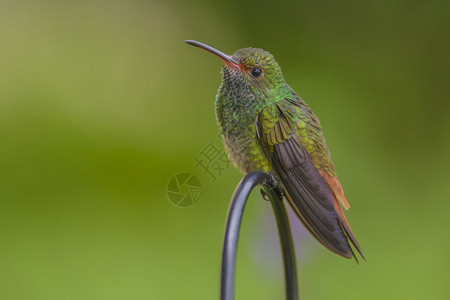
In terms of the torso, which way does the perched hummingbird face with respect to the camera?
to the viewer's left
